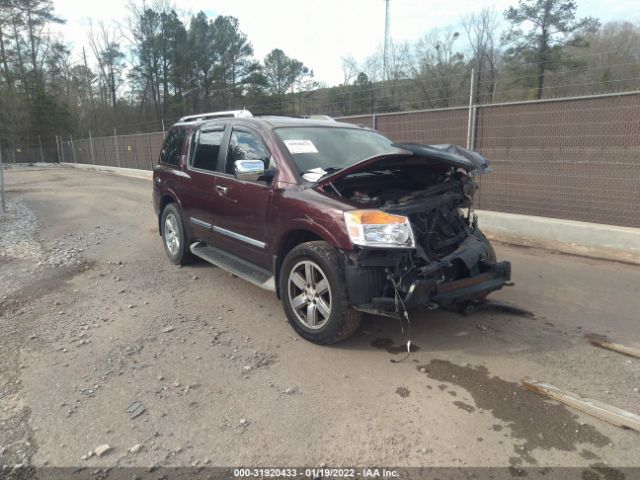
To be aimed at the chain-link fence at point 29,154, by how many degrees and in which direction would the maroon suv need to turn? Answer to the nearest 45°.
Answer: approximately 180°

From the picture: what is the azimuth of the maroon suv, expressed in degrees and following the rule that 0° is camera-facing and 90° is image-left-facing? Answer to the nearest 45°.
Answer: approximately 315°

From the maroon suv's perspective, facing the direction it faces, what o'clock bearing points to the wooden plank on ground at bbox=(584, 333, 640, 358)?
The wooden plank on ground is roughly at 11 o'clock from the maroon suv.

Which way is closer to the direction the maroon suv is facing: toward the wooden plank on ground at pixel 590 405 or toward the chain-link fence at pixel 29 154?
the wooden plank on ground

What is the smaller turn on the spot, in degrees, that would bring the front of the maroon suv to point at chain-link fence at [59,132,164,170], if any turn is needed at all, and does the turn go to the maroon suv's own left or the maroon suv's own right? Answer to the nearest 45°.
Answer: approximately 180°

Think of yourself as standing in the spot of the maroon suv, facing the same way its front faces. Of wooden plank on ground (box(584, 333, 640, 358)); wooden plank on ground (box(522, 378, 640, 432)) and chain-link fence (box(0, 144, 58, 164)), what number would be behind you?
1

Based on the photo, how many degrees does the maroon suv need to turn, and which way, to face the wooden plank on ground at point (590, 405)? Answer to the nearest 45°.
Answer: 0° — it already faces it
